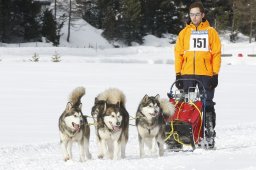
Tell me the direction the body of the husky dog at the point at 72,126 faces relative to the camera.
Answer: toward the camera

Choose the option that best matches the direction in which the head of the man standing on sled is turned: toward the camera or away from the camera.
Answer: toward the camera

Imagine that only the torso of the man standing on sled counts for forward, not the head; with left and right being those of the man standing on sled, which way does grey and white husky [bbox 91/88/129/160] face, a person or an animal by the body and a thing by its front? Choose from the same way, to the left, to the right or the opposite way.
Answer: the same way

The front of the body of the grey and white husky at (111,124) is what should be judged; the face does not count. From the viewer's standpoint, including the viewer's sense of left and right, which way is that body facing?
facing the viewer

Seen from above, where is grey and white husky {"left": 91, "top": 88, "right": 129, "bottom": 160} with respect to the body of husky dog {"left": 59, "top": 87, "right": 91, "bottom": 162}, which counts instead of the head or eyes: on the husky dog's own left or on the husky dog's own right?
on the husky dog's own left

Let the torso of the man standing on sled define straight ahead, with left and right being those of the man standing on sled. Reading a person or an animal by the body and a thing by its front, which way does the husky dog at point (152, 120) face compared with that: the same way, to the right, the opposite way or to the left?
the same way

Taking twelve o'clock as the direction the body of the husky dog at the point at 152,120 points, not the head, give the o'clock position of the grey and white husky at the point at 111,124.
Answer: The grey and white husky is roughly at 2 o'clock from the husky dog.

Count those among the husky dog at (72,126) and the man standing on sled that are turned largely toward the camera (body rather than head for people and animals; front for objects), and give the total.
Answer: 2

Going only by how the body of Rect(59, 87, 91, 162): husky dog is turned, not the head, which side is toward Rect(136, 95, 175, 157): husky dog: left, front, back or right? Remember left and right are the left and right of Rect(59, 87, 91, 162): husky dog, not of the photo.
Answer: left

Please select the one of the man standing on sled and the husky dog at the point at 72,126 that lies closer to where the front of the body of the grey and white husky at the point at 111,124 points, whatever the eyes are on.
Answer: the husky dog

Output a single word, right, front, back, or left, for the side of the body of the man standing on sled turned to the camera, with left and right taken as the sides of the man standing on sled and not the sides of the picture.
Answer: front
